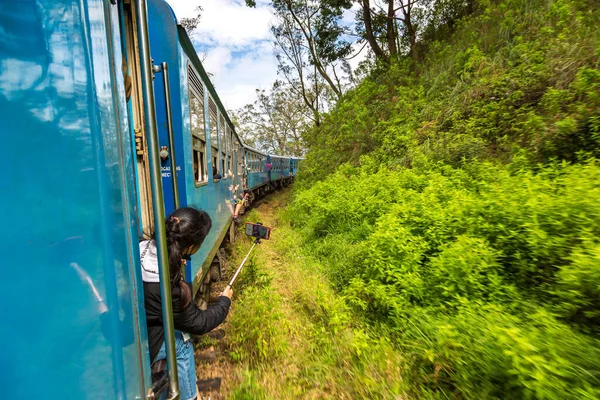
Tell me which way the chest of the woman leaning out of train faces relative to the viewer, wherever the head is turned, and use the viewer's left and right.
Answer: facing away from the viewer and to the right of the viewer
